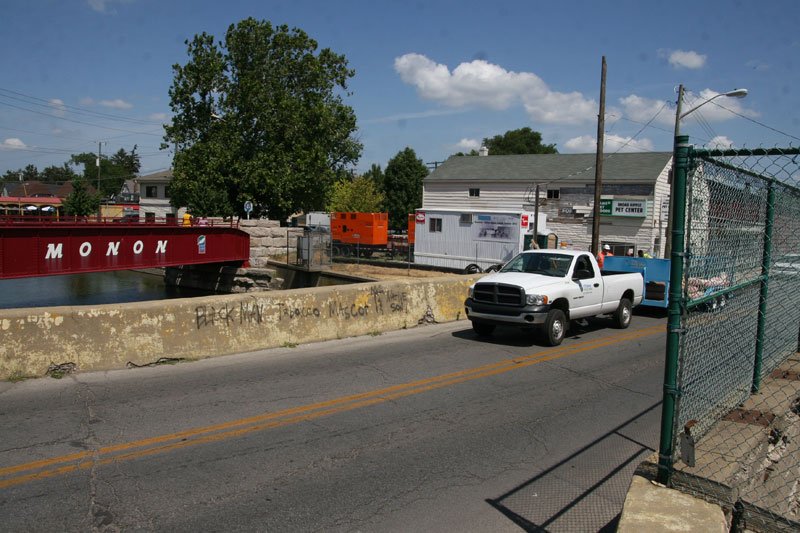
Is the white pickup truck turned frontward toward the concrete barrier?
yes

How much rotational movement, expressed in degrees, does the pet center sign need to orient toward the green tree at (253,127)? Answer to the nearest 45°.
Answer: approximately 90° to its right

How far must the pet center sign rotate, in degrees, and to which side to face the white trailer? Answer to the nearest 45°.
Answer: approximately 45° to its right

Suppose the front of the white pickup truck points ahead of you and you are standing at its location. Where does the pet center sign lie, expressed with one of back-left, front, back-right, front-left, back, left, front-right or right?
back-right

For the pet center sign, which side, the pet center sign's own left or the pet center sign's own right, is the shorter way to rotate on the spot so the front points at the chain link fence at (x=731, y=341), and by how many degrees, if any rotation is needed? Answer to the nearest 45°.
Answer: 0° — it already faces it

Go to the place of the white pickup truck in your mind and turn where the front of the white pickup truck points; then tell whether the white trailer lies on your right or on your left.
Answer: on your right

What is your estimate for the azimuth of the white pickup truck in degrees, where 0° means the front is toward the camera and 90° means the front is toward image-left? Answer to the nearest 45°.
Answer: approximately 45°

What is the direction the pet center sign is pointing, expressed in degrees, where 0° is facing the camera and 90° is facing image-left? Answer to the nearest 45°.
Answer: approximately 0°

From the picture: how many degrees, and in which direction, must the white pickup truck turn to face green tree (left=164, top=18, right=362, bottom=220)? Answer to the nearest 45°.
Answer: approximately 90° to its right

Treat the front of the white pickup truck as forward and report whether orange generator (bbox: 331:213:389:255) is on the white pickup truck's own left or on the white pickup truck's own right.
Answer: on the white pickup truck's own right

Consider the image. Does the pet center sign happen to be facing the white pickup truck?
yes

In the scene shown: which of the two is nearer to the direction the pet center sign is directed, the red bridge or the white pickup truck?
the white pickup truck

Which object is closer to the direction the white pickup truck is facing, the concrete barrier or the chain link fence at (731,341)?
the concrete barrier
